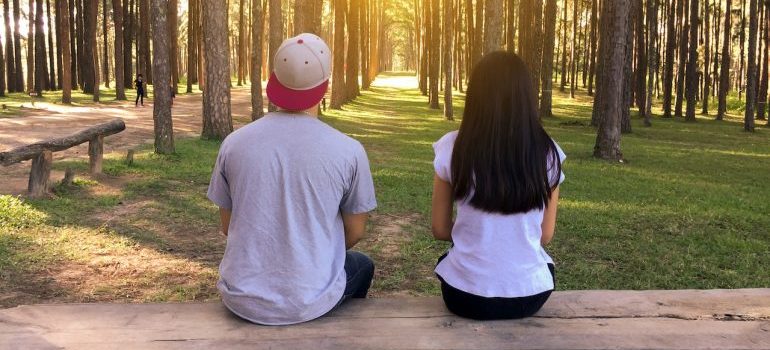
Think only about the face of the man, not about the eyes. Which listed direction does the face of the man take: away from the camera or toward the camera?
away from the camera

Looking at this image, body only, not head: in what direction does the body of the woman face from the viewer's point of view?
away from the camera

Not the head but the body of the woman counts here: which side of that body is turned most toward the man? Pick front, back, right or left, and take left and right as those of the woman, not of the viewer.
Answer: left

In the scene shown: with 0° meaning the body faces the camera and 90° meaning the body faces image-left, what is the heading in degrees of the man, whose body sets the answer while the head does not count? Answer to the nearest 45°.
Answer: approximately 180°

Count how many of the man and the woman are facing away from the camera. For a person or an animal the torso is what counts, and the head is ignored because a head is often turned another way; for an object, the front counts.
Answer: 2

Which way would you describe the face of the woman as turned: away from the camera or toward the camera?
away from the camera

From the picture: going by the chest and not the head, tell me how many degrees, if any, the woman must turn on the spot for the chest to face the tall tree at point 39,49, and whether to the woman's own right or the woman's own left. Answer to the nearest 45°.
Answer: approximately 45° to the woman's own left
